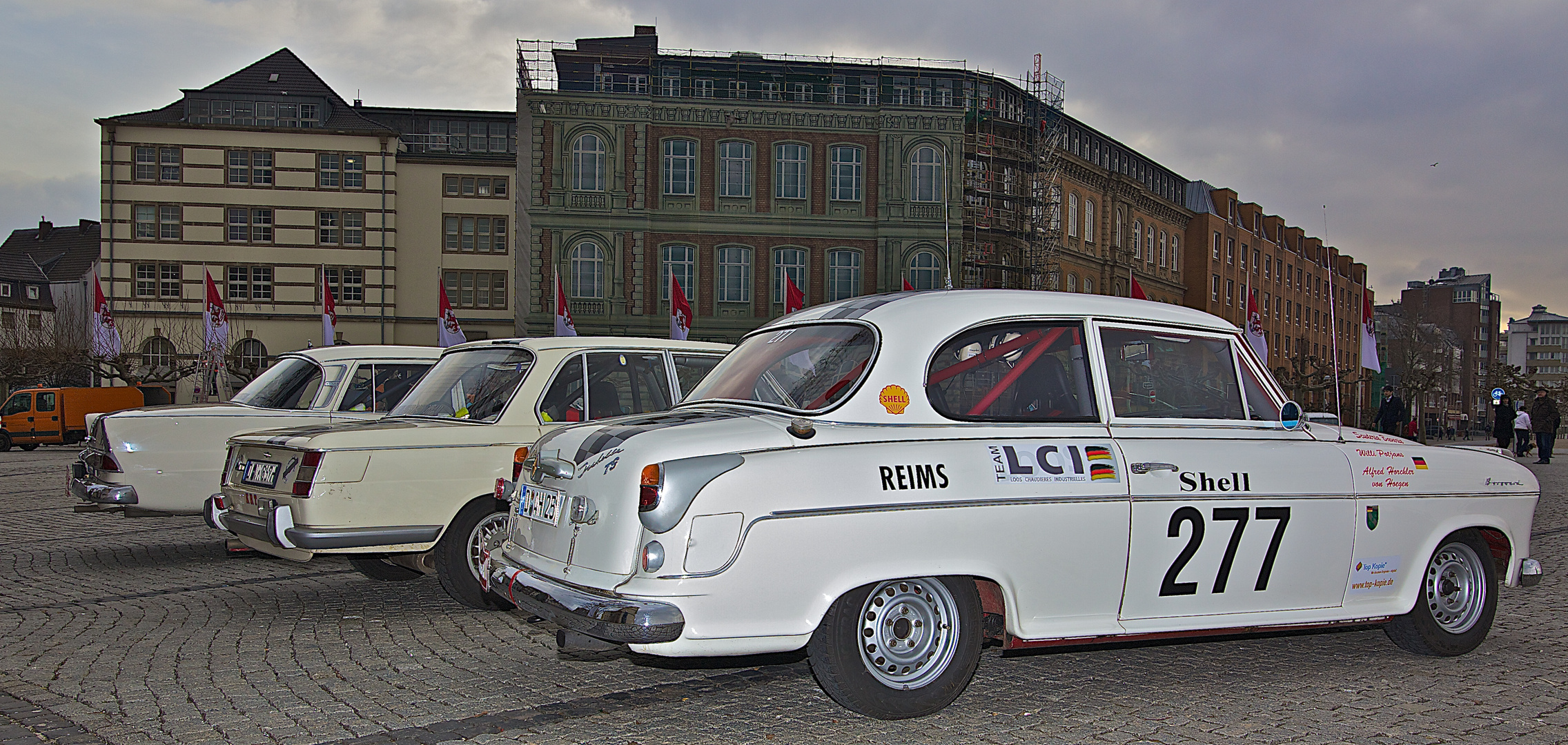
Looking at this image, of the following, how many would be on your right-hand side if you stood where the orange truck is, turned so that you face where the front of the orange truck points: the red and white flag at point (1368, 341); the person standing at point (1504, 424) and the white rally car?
0

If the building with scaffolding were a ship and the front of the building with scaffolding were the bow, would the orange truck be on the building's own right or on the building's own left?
on the building's own right

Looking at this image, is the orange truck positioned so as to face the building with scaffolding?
no

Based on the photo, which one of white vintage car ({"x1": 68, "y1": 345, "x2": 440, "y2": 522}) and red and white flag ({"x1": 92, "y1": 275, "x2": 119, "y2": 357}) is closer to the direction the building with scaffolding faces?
the white vintage car

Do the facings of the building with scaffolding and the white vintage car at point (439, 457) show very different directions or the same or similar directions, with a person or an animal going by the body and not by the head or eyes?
very different directions

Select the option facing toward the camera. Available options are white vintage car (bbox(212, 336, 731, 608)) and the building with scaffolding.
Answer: the building with scaffolding

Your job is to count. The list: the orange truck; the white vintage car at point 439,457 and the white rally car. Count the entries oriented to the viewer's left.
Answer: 1

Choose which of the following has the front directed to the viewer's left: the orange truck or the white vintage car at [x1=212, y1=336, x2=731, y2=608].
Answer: the orange truck

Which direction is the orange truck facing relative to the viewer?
to the viewer's left

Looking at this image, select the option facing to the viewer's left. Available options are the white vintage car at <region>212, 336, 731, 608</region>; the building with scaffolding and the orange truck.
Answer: the orange truck

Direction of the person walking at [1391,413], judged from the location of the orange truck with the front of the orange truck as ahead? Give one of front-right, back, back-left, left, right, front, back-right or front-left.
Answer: back-left

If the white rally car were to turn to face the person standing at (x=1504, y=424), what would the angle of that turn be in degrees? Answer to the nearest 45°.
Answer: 0° — it already faces them

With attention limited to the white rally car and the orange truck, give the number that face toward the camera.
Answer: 0

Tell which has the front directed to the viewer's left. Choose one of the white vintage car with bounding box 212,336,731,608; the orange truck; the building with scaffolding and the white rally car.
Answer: the orange truck

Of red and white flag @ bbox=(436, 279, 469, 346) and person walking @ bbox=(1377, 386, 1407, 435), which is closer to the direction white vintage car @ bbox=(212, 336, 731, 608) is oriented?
the person walking

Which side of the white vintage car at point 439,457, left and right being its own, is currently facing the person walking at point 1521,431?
front

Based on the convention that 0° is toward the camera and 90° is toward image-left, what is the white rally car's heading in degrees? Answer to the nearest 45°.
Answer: approximately 225°

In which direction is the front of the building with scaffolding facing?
toward the camera

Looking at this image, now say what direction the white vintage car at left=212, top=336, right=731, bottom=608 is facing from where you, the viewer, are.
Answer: facing away from the viewer and to the right of the viewer

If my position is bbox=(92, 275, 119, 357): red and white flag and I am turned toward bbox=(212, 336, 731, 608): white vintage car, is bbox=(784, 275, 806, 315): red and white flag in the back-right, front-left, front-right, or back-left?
front-left

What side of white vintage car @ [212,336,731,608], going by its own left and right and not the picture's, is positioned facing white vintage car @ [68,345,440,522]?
left

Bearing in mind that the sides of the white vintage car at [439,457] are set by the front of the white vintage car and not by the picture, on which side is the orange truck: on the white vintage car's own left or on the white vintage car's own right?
on the white vintage car's own left
